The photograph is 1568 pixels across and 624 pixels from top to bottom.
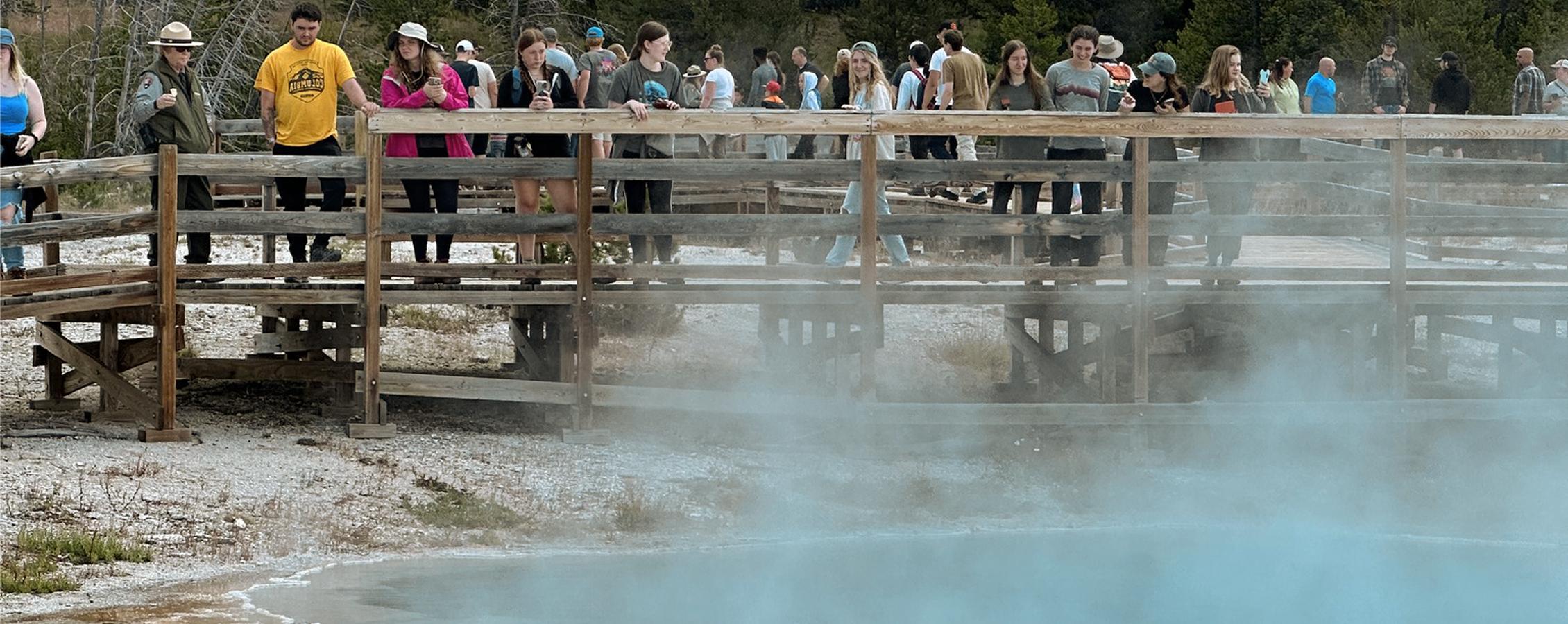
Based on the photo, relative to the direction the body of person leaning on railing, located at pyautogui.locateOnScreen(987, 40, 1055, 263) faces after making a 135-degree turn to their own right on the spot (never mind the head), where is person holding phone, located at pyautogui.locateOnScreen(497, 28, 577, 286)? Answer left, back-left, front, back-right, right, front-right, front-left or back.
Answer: front-left

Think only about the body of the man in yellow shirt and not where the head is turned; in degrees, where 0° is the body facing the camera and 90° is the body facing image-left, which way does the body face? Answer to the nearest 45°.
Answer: approximately 0°

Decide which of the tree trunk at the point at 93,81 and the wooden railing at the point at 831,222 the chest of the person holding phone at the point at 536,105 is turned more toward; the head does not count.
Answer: the wooden railing

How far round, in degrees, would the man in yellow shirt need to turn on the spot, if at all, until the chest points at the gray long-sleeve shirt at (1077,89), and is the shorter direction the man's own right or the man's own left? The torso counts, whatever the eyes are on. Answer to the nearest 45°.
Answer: approximately 90° to the man's own left
